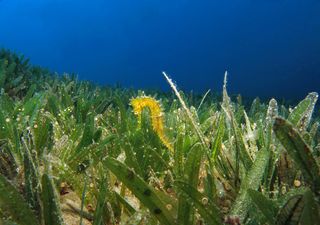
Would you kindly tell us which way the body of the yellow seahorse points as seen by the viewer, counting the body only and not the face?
to the viewer's left
